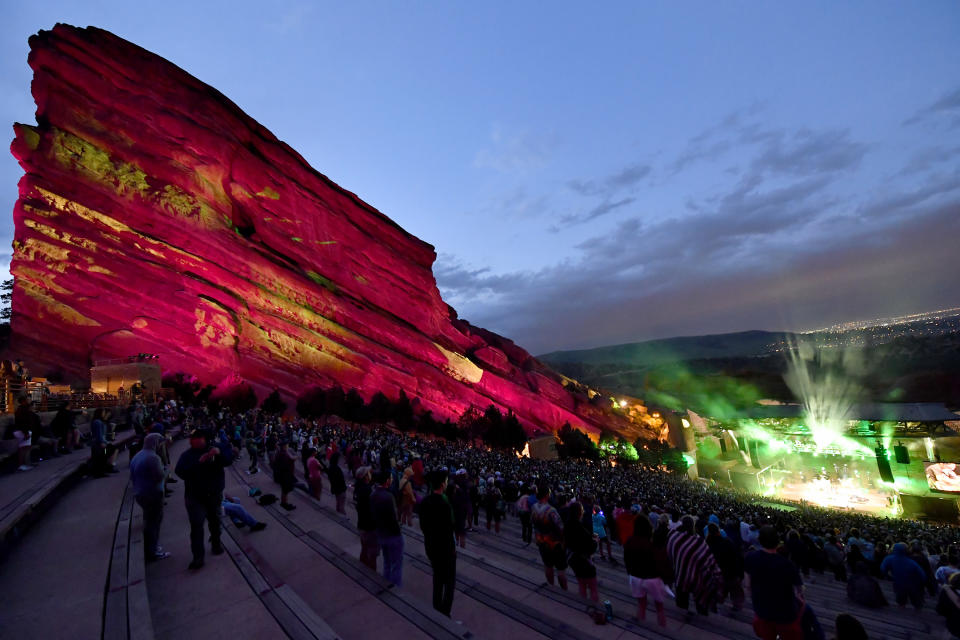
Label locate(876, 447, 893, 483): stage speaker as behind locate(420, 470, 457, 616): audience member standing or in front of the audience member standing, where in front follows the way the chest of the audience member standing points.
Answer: in front

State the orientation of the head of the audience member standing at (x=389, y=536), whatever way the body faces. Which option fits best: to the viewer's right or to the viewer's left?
to the viewer's right

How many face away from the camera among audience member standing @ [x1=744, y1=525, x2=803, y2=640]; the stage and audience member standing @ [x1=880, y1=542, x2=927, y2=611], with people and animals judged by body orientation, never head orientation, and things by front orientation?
2

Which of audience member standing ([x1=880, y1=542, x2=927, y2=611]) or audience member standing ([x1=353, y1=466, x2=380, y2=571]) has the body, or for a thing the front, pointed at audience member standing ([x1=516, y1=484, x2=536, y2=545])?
audience member standing ([x1=353, y1=466, x2=380, y2=571])

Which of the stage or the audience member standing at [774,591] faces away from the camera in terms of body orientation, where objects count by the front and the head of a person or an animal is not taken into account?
the audience member standing

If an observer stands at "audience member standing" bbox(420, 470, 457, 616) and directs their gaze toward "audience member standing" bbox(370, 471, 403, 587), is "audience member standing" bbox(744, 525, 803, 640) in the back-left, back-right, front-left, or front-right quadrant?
back-right

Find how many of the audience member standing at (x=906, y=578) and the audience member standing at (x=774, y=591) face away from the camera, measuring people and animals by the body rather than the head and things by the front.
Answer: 2

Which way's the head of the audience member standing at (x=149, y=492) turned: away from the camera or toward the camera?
away from the camera

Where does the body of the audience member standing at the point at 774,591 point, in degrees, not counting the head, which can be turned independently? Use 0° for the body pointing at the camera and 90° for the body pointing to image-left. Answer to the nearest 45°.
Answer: approximately 180°

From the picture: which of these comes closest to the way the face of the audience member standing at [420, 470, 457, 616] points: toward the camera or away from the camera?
away from the camera

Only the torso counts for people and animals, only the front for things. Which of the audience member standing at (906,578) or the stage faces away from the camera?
the audience member standing

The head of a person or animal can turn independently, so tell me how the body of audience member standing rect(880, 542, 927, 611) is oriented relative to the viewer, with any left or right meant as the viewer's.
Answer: facing away from the viewer

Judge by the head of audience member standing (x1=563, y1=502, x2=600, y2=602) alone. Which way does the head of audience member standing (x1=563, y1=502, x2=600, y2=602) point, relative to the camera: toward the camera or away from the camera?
away from the camera

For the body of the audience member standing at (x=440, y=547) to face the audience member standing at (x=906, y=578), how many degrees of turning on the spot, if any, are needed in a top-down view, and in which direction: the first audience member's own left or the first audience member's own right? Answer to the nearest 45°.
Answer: approximately 45° to the first audience member's own right

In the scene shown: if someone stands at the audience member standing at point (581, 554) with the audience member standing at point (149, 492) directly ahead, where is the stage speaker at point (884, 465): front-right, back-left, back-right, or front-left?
back-right
